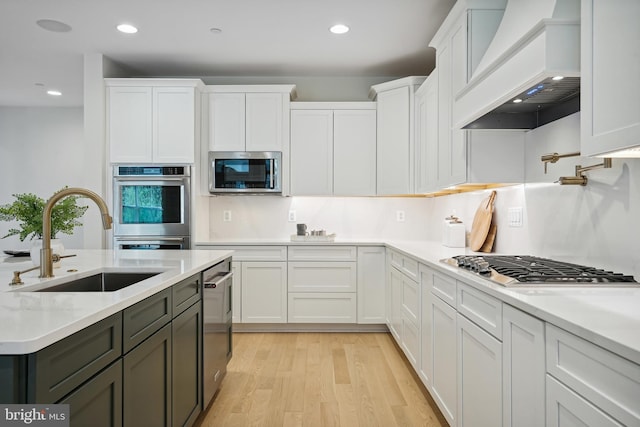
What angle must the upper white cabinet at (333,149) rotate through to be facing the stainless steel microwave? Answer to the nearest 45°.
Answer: approximately 90° to its right

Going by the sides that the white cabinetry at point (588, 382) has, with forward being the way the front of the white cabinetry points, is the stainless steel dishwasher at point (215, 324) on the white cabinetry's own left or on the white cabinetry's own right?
on the white cabinetry's own right

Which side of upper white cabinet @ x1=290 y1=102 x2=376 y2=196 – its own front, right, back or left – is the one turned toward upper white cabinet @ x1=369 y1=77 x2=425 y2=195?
left

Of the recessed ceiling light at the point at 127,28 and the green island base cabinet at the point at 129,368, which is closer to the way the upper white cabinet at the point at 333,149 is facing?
the green island base cabinet

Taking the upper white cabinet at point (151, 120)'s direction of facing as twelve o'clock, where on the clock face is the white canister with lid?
The white canister with lid is roughly at 10 o'clock from the upper white cabinet.

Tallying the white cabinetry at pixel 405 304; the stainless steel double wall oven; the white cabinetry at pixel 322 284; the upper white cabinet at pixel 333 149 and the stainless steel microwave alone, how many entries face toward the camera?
4

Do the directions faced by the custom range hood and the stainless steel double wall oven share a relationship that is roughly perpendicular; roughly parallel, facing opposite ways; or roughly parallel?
roughly perpendicular

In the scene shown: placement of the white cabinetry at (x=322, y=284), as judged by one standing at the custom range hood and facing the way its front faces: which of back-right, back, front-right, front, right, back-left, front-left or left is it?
right

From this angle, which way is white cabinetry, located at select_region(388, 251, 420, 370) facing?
to the viewer's left

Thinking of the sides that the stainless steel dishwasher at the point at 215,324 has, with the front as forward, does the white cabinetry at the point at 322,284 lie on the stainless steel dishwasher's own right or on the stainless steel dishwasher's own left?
on the stainless steel dishwasher's own left

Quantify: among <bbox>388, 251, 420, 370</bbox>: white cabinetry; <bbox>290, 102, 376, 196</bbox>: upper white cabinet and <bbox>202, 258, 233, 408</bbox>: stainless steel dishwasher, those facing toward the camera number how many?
1

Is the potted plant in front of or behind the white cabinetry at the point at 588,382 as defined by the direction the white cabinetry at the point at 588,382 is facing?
in front

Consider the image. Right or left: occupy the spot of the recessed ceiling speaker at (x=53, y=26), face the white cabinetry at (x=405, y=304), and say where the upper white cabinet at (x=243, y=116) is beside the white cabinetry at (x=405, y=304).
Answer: left

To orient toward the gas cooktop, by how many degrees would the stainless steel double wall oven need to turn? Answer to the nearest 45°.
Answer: approximately 45° to its left

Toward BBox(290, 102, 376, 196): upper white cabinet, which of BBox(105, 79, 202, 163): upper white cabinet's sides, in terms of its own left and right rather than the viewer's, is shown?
left

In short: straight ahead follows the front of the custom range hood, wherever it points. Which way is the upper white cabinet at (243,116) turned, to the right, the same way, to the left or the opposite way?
to the left
